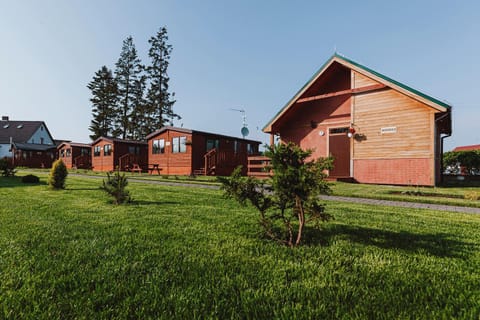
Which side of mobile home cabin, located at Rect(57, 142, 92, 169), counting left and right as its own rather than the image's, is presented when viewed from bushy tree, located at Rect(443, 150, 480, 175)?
left

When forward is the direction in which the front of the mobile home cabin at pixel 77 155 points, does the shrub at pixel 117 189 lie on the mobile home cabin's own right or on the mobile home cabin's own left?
on the mobile home cabin's own left

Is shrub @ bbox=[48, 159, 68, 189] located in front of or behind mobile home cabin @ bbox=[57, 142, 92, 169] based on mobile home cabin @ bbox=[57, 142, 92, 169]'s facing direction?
in front

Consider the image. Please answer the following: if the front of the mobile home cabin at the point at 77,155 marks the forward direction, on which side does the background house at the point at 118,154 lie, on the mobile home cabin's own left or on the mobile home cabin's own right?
on the mobile home cabin's own left

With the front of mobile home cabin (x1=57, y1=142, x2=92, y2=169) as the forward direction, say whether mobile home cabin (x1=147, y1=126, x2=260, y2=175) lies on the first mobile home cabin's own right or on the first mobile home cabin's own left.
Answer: on the first mobile home cabin's own left

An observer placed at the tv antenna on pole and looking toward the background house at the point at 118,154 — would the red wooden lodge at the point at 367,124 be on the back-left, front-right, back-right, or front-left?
back-left

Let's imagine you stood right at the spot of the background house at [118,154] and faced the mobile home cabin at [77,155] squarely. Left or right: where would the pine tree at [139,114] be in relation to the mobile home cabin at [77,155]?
right
